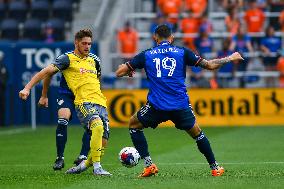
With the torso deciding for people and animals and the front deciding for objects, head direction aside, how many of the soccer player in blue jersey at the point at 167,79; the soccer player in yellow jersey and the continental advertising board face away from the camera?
1

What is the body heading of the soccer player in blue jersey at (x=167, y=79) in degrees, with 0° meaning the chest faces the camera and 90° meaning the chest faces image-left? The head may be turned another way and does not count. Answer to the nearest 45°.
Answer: approximately 180°

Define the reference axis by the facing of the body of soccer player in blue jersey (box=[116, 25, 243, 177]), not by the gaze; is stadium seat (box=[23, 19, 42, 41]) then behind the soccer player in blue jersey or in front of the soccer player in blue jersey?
in front

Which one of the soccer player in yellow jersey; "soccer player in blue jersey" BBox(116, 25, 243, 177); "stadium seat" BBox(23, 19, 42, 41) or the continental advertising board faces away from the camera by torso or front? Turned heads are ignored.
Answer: the soccer player in blue jersey

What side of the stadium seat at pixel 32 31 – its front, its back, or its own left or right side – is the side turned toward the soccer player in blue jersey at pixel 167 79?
front

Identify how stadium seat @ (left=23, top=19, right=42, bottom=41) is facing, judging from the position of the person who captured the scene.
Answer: facing the viewer

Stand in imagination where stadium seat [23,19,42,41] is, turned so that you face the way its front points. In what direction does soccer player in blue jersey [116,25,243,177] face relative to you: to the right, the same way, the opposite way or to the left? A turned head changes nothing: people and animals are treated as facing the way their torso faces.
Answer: the opposite way

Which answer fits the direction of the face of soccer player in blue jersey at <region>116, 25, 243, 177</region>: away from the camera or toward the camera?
away from the camera

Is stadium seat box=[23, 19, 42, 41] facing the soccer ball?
yes

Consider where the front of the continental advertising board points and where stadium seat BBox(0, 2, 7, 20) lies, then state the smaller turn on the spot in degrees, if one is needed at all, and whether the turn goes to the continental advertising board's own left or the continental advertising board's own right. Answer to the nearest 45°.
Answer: approximately 135° to the continental advertising board's own right

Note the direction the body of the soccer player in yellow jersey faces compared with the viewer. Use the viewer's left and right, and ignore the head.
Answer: facing the viewer and to the right of the viewer

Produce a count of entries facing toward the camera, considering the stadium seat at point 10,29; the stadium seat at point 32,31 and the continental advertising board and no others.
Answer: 3

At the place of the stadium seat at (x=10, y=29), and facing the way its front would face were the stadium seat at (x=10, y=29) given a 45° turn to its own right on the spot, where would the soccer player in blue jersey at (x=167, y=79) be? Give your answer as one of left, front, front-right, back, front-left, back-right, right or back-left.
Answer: front-left

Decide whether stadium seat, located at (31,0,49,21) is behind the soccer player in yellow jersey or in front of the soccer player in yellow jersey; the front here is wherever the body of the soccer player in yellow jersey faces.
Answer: behind

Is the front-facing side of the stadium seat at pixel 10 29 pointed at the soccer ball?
yes

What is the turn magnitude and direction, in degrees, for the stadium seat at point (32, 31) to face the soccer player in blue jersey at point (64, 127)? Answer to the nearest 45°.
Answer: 0° — it already faces them

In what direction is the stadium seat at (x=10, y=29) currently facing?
toward the camera

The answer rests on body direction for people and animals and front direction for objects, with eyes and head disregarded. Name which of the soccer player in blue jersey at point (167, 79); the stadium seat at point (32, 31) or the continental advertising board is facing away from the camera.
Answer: the soccer player in blue jersey
